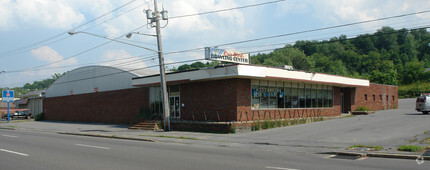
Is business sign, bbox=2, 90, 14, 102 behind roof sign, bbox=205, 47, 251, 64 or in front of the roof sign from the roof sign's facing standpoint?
behind

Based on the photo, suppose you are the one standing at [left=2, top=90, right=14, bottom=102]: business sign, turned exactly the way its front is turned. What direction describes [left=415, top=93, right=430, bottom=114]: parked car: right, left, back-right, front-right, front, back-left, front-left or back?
front-left

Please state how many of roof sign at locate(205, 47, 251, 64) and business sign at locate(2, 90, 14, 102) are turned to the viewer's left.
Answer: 0
